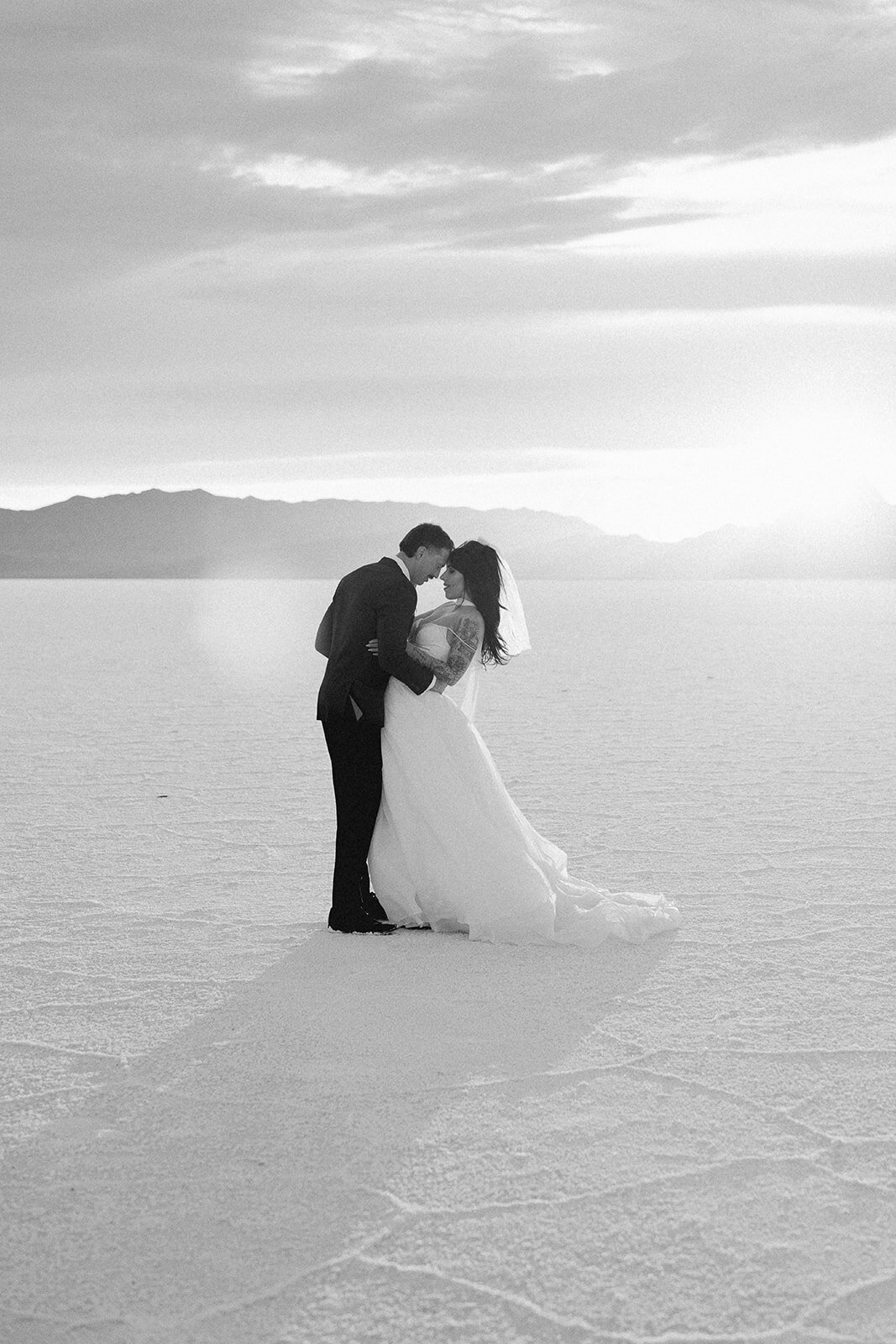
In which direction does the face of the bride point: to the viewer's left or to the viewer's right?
to the viewer's left

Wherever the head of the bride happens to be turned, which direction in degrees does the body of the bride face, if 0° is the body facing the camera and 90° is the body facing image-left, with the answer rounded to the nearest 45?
approximately 90°
